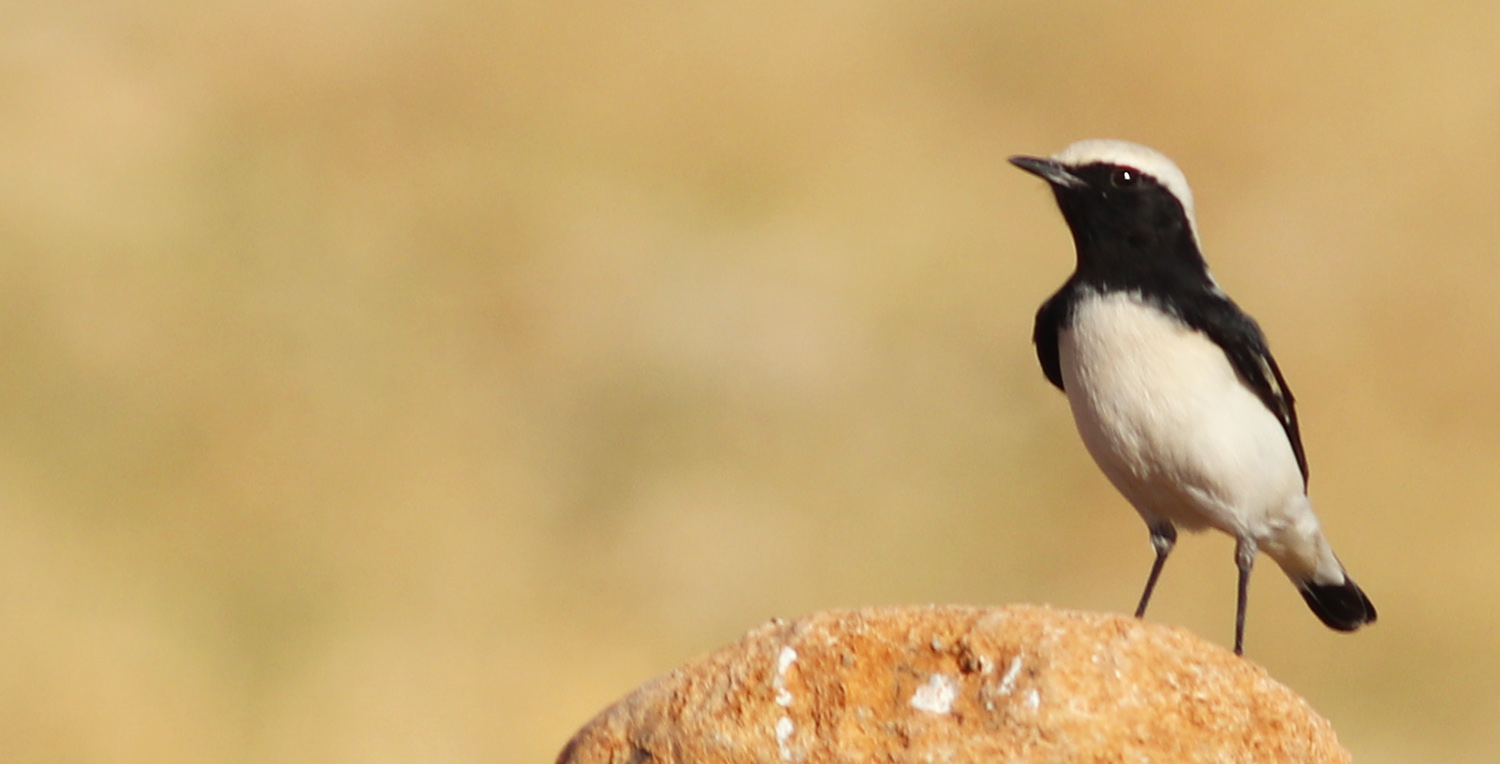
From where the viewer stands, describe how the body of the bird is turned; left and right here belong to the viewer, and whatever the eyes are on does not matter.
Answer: facing the viewer and to the left of the viewer
